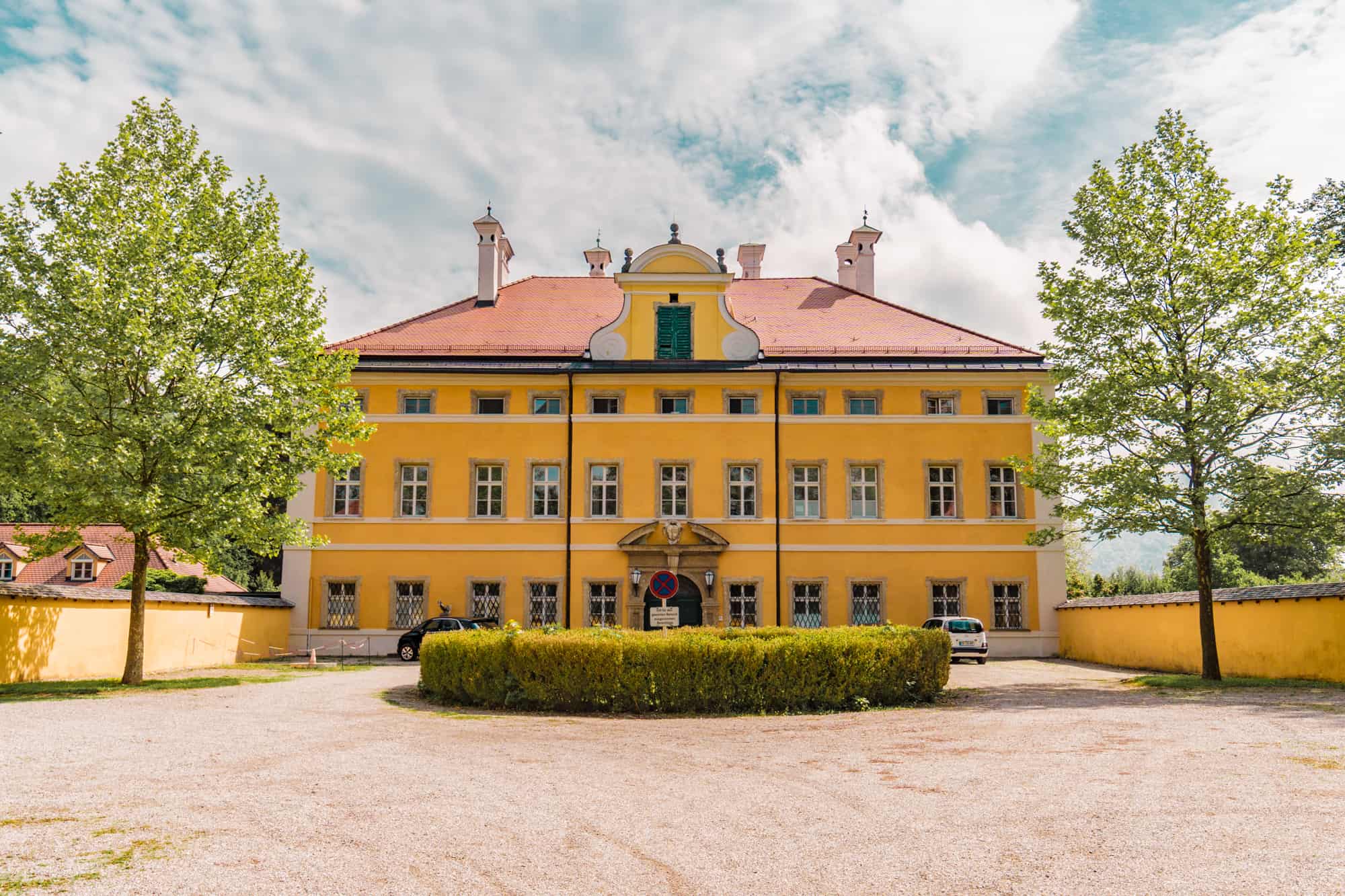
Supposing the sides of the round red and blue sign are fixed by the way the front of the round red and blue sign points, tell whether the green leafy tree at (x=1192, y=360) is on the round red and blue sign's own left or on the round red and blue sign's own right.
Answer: on the round red and blue sign's own left

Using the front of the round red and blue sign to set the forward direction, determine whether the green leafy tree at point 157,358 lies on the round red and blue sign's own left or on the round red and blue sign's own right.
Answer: on the round red and blue sign's own right

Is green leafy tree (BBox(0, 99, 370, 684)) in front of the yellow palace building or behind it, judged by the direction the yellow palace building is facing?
in front

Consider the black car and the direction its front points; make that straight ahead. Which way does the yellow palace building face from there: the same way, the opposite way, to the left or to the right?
to the left

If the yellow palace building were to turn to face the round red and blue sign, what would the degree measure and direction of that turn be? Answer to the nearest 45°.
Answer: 0° — it already faces it

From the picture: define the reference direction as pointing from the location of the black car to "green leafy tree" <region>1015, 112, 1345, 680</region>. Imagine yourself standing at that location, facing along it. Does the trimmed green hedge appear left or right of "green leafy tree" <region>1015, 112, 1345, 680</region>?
right

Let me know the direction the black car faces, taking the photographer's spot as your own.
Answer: facing to the left of the viewer

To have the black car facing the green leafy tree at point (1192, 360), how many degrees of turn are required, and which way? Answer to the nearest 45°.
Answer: approximately 135° to its left

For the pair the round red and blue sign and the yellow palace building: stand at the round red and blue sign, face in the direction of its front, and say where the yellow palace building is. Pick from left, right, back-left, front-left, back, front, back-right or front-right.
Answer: back

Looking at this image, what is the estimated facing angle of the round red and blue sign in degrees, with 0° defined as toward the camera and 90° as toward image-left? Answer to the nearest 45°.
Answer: approximately 0°

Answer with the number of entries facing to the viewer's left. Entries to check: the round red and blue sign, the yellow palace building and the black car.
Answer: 1

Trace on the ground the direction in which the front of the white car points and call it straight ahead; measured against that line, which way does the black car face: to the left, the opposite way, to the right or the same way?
to the left

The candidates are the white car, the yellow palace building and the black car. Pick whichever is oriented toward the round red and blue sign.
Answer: the yellow palace building
